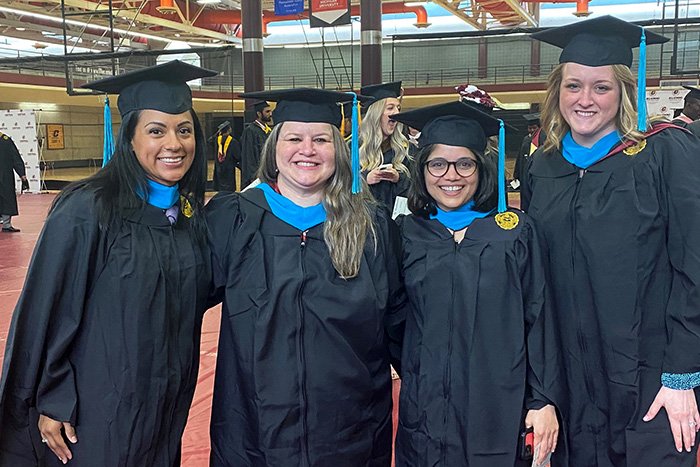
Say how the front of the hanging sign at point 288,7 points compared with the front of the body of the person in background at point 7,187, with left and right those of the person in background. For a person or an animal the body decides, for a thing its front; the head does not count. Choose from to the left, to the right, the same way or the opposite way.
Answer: to the right

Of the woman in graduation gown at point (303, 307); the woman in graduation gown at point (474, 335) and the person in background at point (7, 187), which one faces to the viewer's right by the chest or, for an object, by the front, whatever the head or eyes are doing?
the person in background

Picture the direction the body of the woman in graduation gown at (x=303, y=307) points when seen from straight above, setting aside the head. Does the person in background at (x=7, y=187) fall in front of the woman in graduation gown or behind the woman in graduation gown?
behind

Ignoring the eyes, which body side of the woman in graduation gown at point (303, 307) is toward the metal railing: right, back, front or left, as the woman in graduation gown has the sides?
back
